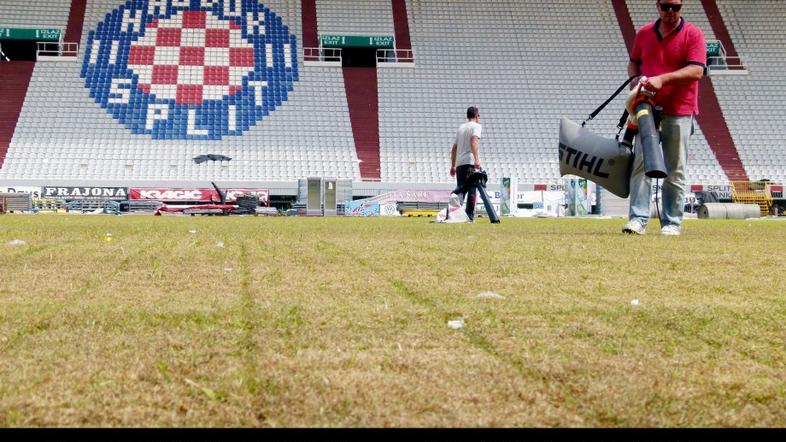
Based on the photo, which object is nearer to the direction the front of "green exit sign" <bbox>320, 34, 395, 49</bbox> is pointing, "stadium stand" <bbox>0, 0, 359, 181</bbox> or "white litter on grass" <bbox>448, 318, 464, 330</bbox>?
the white litter on grass

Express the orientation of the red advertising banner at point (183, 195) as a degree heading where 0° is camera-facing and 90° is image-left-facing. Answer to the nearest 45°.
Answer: approximately 0°

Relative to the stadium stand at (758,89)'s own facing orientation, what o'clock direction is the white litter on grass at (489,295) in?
The white litter on grass is roughly at 12 o'clock from the stadium stand.

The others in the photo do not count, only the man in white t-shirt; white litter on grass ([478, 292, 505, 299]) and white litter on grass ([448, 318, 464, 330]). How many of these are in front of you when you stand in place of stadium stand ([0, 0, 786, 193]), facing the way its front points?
3

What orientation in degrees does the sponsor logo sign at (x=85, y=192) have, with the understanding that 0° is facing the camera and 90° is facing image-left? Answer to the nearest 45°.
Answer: approximately 0°

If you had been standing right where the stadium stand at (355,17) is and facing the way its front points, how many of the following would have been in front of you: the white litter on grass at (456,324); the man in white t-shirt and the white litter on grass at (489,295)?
3

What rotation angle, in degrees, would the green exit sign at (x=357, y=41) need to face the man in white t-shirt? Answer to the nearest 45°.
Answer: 0° — it already faces them
